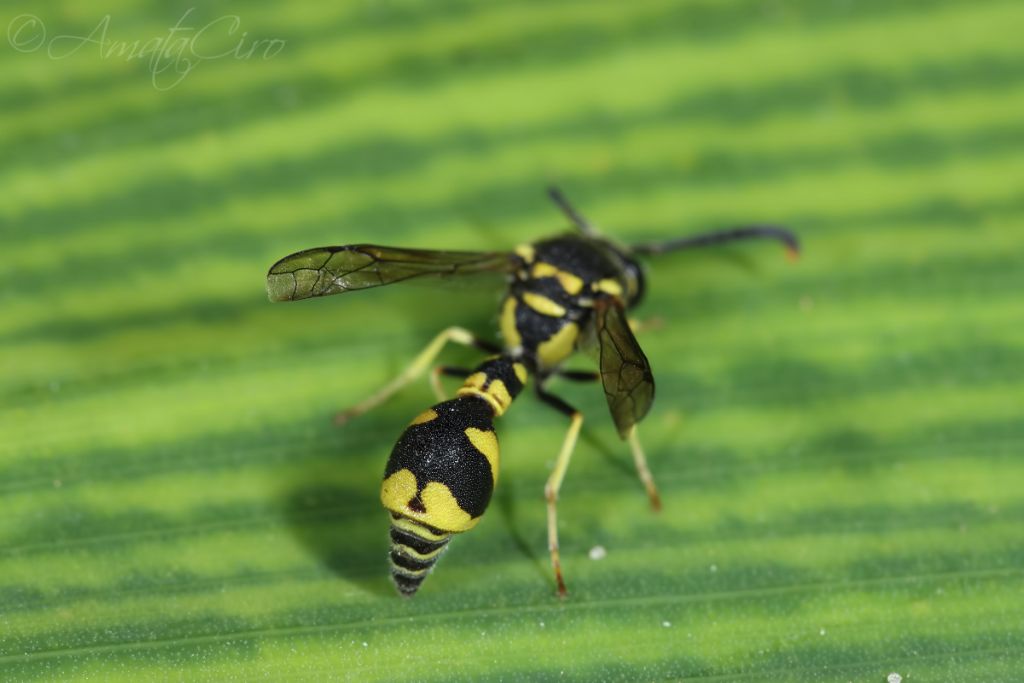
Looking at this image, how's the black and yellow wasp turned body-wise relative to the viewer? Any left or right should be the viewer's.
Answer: facing away from the viewer and to the right of the viewer
